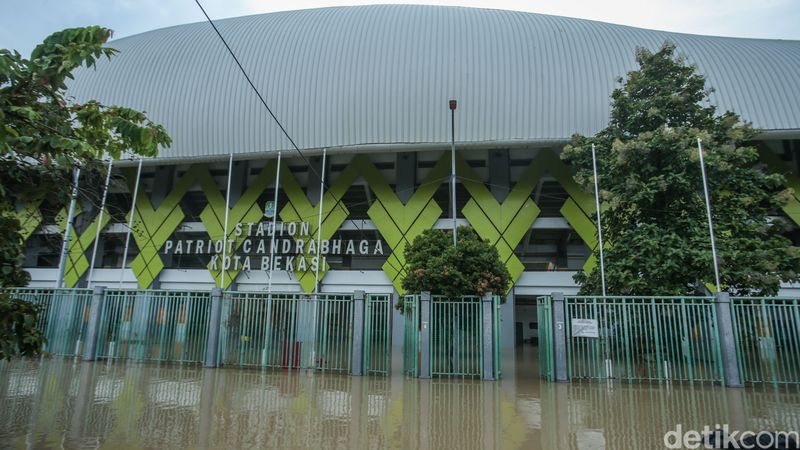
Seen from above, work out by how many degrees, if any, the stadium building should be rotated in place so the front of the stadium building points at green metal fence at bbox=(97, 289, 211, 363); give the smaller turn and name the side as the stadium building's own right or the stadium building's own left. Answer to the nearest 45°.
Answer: approximately 45° to the stadium building's own right

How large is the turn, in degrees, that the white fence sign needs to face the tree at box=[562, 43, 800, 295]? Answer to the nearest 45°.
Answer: approximately 135° to its left

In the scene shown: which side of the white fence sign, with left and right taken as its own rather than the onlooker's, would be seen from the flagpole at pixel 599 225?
back

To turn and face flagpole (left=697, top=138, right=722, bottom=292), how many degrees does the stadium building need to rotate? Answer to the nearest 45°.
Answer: approximately 45° to its left

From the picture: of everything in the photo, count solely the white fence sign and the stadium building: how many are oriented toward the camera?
2

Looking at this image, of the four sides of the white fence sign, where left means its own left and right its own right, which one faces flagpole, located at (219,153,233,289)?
right

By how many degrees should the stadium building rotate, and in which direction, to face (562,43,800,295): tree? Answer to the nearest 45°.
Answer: approximately 45° to its left

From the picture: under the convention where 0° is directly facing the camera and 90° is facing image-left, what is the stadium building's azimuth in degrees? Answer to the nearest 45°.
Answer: approximately 0°
